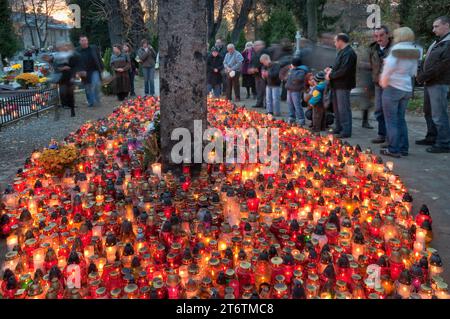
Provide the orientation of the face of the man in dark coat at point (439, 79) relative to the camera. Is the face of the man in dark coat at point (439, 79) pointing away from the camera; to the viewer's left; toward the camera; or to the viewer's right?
to the viewer's left

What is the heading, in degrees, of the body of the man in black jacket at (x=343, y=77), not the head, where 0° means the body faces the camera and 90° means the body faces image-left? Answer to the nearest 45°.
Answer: approximately 90°

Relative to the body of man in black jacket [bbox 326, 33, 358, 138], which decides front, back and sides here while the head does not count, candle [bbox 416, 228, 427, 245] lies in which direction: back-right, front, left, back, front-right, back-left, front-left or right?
left

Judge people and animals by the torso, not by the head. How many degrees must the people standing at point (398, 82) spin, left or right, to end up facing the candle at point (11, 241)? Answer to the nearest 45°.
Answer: approximately 90° to their left

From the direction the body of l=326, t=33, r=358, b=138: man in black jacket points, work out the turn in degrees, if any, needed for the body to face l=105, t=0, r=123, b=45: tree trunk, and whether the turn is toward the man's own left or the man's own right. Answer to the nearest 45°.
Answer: approximately 45° to the man's own right

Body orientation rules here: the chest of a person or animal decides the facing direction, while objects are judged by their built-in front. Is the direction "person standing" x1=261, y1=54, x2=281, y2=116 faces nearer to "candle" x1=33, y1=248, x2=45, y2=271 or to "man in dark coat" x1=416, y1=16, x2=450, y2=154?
the candle

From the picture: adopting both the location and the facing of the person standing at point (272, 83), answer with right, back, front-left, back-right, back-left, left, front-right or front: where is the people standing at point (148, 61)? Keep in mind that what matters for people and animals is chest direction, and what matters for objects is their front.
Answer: right

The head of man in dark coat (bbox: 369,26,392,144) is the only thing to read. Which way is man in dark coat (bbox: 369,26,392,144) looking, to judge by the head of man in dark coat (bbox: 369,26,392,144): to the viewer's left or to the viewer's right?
to the viewer's left
